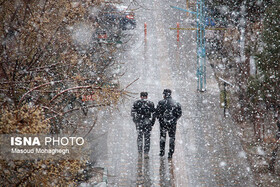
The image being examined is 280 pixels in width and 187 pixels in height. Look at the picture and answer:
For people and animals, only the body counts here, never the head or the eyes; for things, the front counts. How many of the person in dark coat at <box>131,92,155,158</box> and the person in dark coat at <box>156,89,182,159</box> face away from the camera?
2

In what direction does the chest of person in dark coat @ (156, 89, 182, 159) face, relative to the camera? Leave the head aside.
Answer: away from the camera

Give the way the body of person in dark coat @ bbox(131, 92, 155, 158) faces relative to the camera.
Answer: away from the camera
